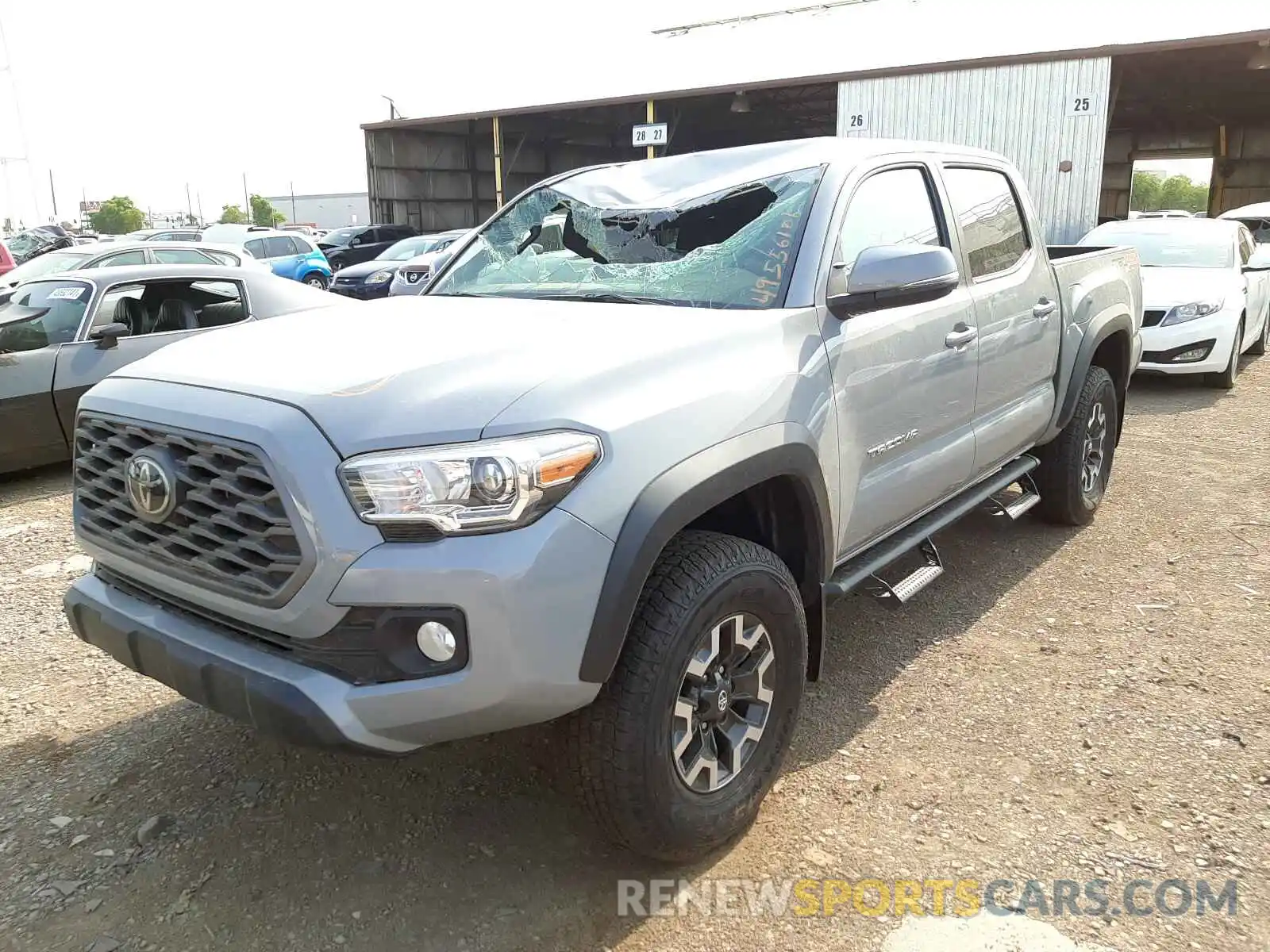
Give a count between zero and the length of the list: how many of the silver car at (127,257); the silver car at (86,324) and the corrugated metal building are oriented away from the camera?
0

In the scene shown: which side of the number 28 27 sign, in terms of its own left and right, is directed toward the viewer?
front

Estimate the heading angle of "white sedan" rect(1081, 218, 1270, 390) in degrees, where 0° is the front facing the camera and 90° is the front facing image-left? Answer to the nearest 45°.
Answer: approximately 45°

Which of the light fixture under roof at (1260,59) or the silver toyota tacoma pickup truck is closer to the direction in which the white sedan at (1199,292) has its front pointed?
the silver toyota tacoma pickup truck

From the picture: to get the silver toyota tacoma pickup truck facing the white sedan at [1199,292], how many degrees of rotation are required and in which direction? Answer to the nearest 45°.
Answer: approximately 180°

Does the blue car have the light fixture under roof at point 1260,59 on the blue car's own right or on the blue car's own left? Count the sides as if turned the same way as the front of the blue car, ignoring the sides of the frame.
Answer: on the blue car's own left

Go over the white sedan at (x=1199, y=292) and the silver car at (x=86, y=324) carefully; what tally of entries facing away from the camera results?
0
